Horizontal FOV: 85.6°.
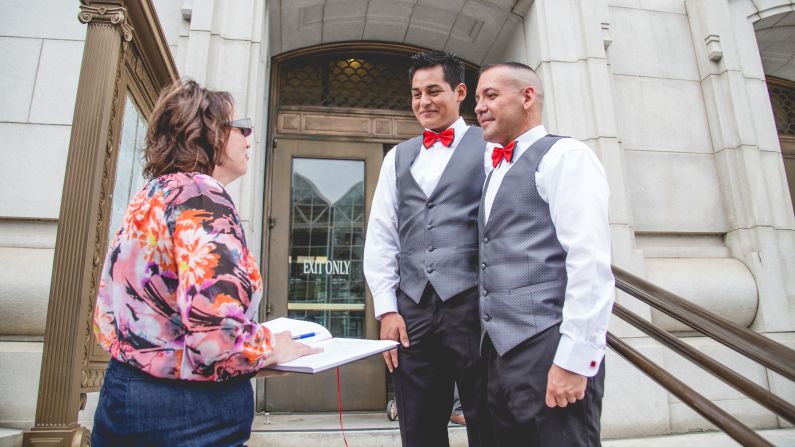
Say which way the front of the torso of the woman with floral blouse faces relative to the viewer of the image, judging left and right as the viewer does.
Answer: facing away from the viewer and to the right of the viewer

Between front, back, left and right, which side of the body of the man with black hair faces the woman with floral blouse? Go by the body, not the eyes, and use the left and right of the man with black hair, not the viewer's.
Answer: front

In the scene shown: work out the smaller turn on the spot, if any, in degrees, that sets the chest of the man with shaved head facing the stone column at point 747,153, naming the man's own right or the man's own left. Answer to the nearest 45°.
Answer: approximately 180°

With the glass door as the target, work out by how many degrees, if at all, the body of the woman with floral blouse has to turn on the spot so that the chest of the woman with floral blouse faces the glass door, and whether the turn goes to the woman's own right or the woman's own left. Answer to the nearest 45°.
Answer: approximately 45° to the woman's own left

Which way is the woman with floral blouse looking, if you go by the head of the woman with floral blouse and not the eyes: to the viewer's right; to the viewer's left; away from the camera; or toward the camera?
to the viewer's right

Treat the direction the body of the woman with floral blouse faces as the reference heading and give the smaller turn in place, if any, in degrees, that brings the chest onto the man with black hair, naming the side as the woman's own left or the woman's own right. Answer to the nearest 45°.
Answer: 0° — they already face them

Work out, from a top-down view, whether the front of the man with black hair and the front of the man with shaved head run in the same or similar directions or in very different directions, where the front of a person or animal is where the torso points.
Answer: same or similar directions

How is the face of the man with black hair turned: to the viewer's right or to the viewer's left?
to the viewer's left

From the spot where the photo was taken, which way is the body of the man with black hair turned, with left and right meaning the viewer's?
facing the viewer and to the left of the viewer

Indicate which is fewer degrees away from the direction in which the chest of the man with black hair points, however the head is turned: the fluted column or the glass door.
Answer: the fluted column

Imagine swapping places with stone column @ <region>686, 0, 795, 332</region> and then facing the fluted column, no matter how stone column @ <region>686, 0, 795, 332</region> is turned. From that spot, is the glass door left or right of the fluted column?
right

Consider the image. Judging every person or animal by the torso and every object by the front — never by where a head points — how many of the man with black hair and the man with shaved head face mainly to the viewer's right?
0

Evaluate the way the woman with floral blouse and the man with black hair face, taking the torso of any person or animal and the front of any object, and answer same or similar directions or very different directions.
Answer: very different directions

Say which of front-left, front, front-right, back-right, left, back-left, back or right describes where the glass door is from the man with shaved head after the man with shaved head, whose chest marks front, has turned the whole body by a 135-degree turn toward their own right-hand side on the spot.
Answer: front-left

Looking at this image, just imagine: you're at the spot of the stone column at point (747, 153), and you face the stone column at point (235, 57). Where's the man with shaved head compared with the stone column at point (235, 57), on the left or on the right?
left

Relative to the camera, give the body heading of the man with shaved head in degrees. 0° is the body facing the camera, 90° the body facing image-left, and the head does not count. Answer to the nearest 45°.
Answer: approximately 45°
